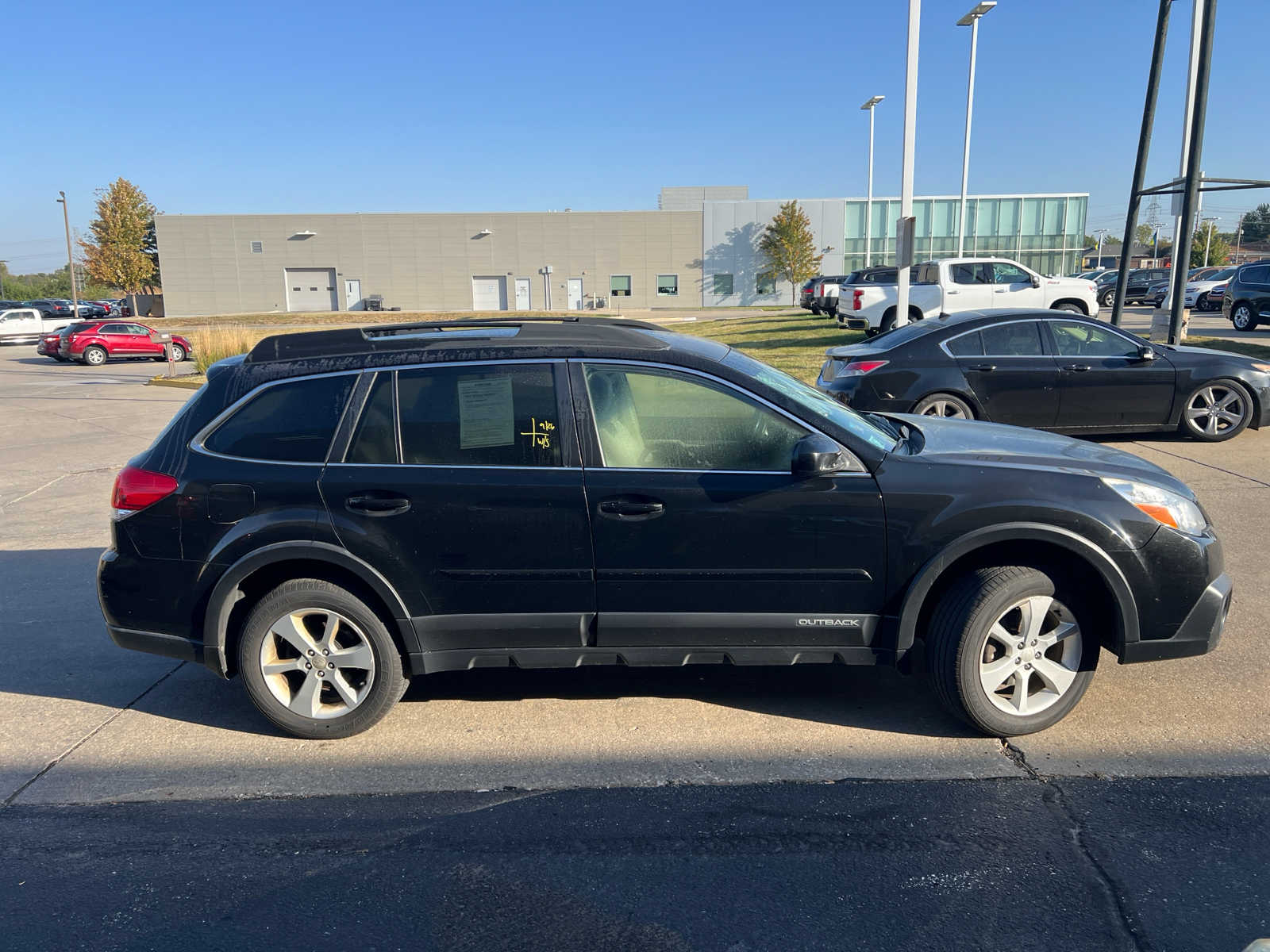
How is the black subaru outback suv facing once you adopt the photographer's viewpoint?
facing to the right of the viewer

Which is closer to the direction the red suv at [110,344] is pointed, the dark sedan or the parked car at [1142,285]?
the parked car

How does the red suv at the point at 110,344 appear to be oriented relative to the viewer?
to the viewer's right

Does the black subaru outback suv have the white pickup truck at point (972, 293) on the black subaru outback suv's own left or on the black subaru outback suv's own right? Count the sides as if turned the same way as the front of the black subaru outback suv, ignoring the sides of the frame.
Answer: on the black subaru outback suv's own left

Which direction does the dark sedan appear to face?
to the viewer's right

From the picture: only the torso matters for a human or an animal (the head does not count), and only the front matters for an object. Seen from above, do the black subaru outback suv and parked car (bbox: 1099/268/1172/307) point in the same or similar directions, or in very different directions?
very different directions

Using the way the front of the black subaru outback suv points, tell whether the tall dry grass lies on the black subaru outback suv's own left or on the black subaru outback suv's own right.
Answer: on the black subaru outback suv's own left

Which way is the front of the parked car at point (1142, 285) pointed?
to the viewer's left

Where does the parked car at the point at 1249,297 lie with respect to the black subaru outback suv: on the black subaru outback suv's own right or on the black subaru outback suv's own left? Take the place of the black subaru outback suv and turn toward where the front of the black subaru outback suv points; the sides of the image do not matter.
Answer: on the black subaru outback suv's own left

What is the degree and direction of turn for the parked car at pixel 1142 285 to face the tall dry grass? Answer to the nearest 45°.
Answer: approximately 45° to its left
